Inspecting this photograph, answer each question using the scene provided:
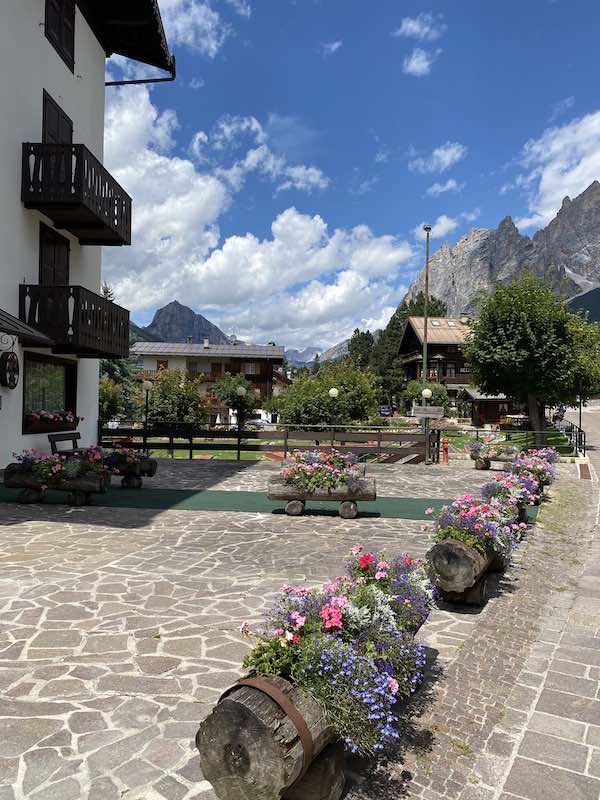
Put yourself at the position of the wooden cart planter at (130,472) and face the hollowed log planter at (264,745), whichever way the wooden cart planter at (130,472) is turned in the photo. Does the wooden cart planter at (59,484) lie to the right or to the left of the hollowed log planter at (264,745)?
right

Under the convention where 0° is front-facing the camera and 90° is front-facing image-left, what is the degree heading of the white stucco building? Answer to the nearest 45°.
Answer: approximately 315°

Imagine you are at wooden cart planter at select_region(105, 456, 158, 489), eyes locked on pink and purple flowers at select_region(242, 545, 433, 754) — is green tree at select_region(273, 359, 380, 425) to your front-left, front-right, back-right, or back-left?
back-left

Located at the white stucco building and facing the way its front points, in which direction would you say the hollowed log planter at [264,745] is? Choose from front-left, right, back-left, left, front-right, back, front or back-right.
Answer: front-right

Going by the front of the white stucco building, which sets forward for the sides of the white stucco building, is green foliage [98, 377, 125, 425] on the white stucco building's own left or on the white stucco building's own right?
on the white stucco building's own left

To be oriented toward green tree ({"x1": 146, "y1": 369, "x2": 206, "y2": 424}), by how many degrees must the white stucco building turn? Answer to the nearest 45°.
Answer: approximately 135° to its left

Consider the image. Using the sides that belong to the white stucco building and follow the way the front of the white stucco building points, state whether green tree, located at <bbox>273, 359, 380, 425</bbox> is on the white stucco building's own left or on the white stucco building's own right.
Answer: on the white stucco building's own left

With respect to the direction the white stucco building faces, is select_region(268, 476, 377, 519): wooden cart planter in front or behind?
in front

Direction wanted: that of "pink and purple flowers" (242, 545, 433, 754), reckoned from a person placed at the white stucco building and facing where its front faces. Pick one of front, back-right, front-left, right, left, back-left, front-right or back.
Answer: front-right
